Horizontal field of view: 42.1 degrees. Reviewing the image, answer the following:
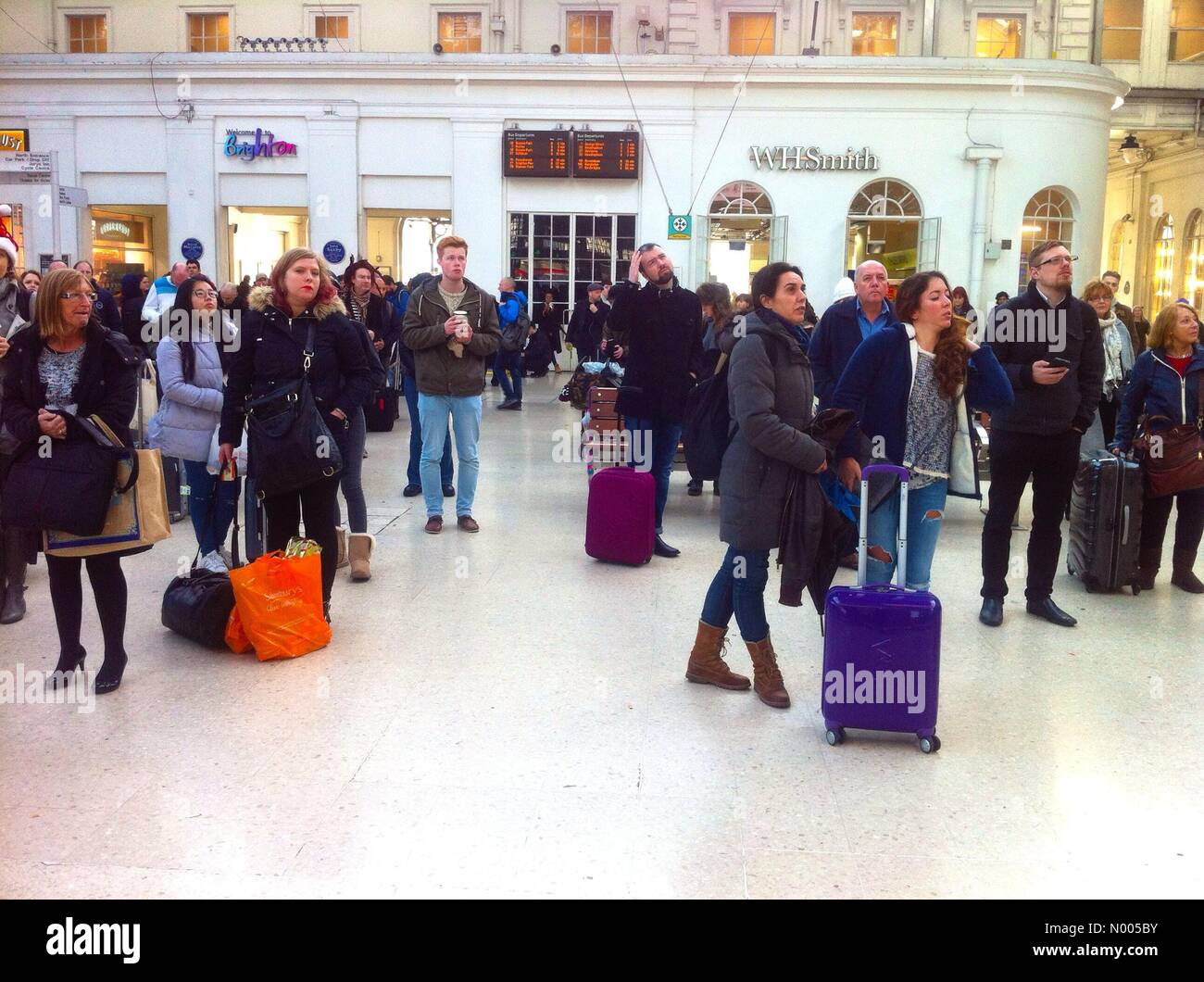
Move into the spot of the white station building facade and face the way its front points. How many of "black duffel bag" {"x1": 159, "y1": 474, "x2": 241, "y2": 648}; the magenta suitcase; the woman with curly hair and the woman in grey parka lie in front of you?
4

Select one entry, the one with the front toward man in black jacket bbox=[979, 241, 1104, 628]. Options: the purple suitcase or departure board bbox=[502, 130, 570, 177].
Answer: the departure board

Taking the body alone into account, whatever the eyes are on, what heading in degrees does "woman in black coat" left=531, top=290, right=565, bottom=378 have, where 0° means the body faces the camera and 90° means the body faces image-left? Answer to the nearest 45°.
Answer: approximately 0°

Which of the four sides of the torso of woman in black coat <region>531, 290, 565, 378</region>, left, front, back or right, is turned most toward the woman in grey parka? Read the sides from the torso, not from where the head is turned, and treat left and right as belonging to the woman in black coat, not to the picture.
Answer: front

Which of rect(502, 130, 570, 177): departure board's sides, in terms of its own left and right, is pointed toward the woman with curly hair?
front

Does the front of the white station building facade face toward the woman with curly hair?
yes

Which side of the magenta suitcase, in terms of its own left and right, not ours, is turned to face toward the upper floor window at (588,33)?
back

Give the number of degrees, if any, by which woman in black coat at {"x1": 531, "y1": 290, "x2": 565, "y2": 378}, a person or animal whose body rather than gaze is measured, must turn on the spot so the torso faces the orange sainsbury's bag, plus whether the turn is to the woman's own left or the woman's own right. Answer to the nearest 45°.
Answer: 0° — they already face it

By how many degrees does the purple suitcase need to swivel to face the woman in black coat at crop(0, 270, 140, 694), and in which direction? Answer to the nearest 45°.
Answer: approximately 90° to its right

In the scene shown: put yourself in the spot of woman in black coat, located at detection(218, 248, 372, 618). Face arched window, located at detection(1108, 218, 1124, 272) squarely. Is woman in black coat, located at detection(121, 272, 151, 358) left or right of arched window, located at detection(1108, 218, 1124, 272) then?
left
